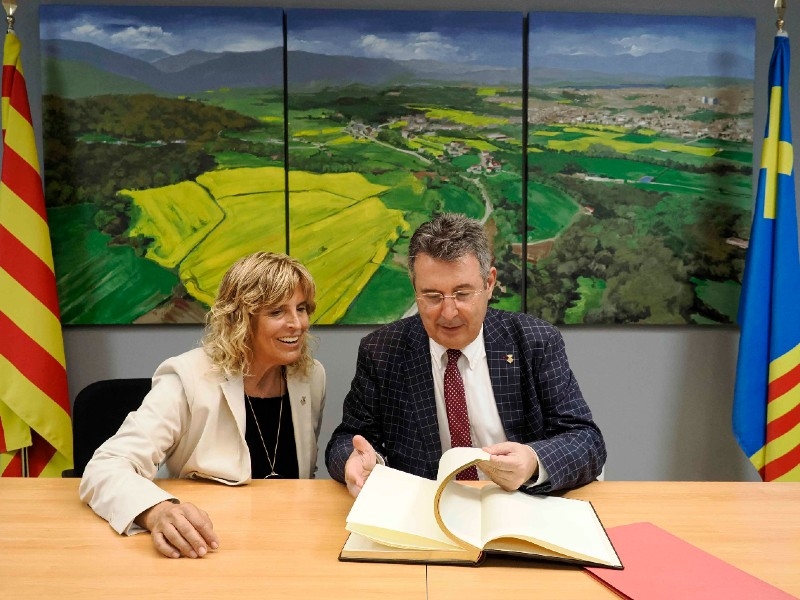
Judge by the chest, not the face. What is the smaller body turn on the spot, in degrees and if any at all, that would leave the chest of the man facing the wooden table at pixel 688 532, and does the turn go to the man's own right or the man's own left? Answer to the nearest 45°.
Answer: approximately 45° to the man's own left

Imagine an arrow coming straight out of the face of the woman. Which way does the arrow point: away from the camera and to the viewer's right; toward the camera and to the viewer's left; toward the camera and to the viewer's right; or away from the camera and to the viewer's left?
toward the camera and to the viewer's right

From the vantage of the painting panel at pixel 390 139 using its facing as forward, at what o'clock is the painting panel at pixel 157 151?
the painting panel at pixel 157 151 is roughly at 3 o'clock from the painting panel at pixel 390 139.
